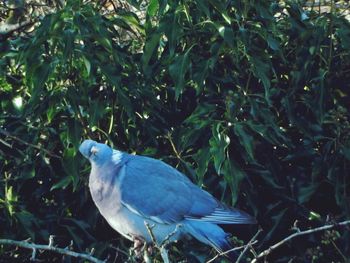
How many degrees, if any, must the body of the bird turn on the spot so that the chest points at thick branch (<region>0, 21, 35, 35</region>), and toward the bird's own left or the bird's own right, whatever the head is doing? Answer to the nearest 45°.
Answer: approximately 45° to the bird's own right

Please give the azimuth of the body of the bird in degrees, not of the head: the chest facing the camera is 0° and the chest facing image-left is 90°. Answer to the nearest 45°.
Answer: approximately 90°

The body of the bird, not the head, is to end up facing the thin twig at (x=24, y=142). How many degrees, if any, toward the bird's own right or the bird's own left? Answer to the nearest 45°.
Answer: approximately 45° to the bird's own right
